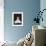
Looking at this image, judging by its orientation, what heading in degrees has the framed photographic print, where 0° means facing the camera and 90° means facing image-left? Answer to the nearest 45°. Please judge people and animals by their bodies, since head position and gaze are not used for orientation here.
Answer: approximately 0°
